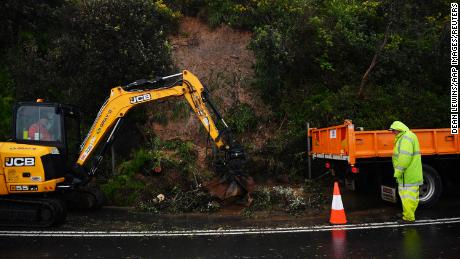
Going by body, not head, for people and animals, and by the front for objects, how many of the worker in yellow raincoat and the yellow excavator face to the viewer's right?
1

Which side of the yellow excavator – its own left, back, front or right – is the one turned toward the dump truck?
front

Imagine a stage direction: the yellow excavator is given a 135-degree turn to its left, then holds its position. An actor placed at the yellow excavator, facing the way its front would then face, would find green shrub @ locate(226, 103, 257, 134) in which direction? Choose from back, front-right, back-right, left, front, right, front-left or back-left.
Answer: right

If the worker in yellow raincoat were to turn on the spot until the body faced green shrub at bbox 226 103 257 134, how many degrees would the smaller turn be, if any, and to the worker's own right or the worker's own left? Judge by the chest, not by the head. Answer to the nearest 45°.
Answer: approximately 45° to the worker's own right

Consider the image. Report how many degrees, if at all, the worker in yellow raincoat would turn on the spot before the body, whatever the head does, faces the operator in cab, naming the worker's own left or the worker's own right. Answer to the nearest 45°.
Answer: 0° — they already face them

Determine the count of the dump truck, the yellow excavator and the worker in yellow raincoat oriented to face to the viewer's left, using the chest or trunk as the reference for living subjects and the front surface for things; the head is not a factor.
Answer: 1

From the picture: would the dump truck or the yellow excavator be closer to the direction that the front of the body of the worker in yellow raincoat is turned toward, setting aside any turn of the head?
the yellow excavator

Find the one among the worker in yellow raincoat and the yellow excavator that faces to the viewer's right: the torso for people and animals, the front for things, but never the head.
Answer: the yellow excavator

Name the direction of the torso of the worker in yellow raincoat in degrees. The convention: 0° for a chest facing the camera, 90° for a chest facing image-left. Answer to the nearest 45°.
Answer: approximately 90°

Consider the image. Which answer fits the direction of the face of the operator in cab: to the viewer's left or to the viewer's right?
to the viewer's right

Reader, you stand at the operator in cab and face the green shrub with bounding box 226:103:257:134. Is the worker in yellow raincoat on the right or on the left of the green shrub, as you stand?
right

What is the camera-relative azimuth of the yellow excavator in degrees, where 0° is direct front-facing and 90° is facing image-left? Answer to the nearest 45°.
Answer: approximately 270°

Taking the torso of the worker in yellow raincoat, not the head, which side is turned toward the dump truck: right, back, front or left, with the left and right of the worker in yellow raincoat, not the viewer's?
right

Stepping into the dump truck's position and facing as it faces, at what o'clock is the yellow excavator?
The yellow excavator is roughly at 7 o'clock from the dump truck.
